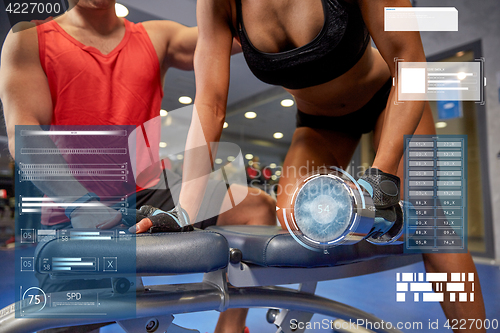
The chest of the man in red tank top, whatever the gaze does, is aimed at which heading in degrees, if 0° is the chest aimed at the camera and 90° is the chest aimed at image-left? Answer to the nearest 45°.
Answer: approximately 0°

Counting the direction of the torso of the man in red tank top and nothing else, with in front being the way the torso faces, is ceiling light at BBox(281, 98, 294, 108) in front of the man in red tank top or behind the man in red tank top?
behind
